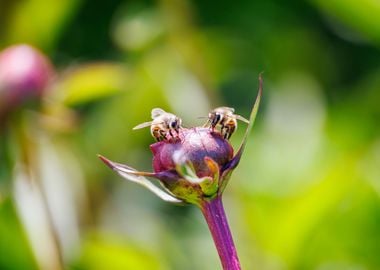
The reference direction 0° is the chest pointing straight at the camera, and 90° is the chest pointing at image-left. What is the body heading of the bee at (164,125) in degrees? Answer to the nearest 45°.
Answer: approximately 315°

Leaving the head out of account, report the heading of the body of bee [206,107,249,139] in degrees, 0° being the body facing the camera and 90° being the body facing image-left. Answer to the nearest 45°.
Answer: approximately 45°

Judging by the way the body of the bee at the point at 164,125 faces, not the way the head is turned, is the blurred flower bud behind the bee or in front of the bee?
behind
